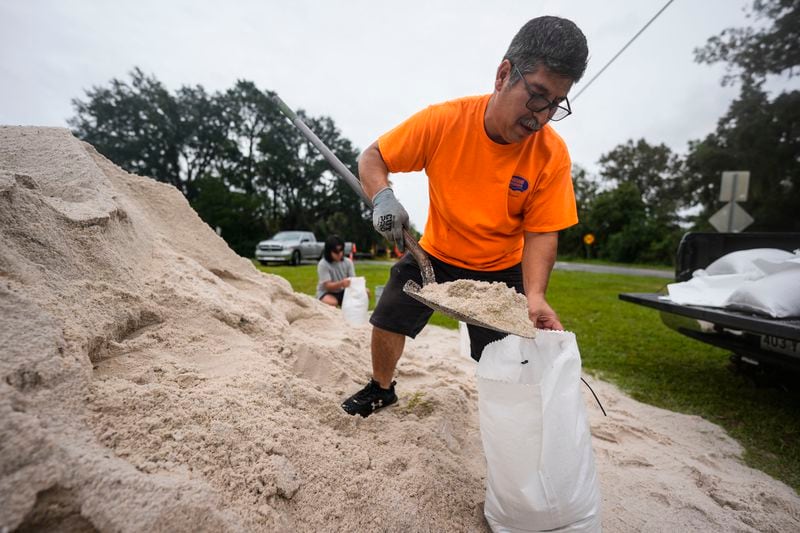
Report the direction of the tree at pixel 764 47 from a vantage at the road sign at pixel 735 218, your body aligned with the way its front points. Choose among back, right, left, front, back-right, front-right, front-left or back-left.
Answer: front

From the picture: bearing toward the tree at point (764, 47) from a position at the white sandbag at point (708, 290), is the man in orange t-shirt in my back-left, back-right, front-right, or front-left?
back-left

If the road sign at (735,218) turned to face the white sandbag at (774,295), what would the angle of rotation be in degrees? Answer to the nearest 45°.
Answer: approximately 180°

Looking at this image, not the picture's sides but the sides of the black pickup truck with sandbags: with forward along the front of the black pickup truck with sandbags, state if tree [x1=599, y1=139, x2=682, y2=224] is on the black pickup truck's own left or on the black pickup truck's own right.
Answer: on the black pickup truck's own left

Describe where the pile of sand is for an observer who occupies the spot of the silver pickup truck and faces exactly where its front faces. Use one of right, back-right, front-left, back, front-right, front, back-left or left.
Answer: front-left

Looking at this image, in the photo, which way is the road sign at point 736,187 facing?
away from the camera

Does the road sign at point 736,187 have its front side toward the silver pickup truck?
no

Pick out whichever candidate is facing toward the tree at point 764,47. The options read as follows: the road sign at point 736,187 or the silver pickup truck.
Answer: the road sign

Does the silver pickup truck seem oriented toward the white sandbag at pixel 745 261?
no

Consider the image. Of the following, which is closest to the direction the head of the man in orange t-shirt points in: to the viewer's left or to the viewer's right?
to the viewer's right

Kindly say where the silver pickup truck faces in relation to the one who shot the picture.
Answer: facing the viewer and to the left of the viewer

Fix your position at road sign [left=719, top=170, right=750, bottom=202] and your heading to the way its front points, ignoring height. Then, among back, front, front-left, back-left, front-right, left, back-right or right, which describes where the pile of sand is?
back

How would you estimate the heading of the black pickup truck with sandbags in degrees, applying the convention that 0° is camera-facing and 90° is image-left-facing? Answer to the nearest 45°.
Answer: approximately 225°
